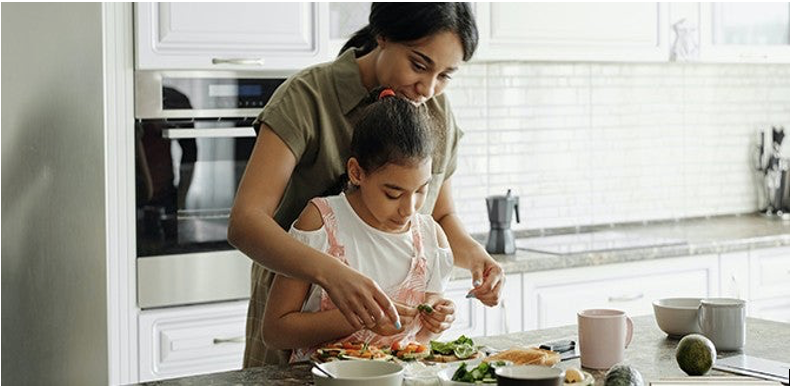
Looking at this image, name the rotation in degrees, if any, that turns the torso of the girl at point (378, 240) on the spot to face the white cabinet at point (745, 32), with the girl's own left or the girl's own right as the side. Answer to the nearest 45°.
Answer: approximately 90° to the girl's own left

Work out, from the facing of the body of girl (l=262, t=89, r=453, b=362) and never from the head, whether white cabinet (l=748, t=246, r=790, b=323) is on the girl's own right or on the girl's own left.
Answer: on the girl's own left

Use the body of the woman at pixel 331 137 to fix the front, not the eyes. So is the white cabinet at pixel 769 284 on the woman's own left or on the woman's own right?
on the woman's own left

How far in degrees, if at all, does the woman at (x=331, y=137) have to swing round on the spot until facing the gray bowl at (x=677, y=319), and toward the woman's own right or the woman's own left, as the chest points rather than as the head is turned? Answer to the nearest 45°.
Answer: approximately 45° to the woman's own left

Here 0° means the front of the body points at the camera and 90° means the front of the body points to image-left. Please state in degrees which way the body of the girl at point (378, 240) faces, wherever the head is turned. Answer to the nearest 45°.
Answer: approximately 315°

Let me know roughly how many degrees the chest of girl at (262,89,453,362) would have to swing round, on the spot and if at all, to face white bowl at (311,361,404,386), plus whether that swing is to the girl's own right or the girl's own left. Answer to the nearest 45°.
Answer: approximately 45° to the girl's own right
